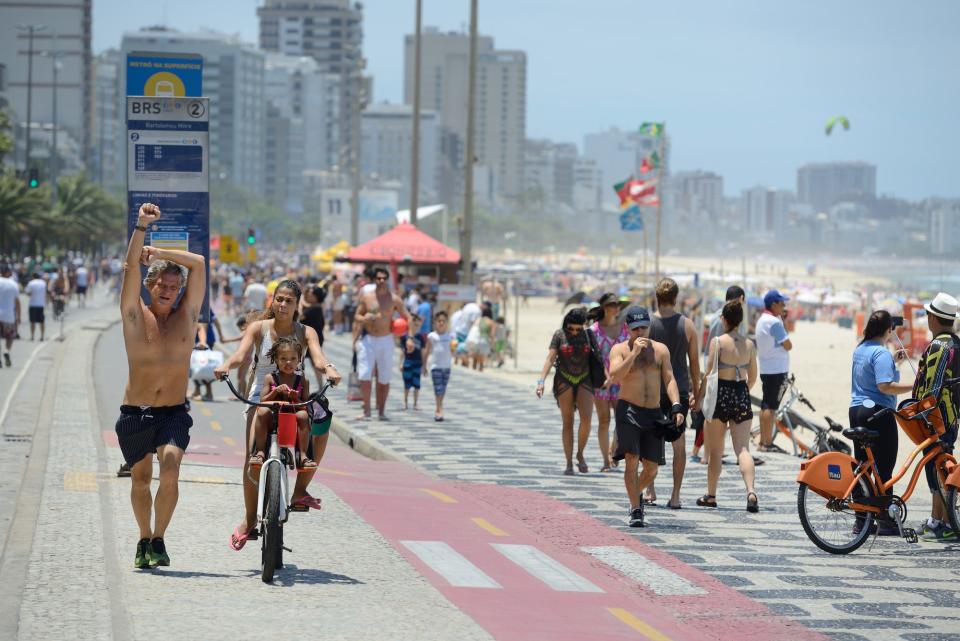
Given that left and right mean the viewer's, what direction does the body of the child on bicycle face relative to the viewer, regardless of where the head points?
facing the viewer

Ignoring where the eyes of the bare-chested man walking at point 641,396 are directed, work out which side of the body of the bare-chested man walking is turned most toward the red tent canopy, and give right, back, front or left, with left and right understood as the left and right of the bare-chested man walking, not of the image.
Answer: back

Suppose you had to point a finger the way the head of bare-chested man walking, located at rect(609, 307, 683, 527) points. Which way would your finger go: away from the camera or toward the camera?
toward the camera

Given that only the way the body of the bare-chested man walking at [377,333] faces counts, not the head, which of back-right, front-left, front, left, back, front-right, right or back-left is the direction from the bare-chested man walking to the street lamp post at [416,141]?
back

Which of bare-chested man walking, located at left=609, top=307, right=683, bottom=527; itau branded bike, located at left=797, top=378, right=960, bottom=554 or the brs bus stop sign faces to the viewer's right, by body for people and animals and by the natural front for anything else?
the itau branded bike

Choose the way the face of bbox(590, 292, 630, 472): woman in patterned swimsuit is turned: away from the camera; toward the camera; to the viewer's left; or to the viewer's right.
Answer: toward the camera

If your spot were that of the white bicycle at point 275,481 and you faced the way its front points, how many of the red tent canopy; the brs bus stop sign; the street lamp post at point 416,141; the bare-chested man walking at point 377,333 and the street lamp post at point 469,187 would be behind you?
5

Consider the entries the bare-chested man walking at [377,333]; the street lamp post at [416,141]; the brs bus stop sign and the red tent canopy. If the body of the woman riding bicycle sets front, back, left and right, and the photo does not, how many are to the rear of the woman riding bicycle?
4

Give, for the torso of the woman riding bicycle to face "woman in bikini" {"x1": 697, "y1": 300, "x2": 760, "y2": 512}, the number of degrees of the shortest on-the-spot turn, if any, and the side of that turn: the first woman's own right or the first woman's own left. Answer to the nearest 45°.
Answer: approximately 135° to the first woman's own left

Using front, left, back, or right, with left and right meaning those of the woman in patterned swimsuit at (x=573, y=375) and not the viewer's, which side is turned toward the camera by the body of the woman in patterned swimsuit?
front

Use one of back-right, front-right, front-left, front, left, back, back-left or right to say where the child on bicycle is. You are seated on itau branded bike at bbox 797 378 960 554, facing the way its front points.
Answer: back-right

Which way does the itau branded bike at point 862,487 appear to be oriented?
to the viewer's right

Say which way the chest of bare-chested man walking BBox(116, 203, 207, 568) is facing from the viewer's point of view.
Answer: toward the camera

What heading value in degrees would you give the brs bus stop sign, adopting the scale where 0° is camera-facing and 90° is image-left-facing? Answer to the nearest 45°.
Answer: approximately 0°

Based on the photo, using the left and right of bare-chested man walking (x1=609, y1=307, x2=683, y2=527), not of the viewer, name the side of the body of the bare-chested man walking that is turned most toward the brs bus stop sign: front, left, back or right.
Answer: right

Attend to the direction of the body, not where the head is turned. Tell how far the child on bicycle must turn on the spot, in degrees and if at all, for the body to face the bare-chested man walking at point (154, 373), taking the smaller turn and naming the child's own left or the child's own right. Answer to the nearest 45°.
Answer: approximately 45° to the child's own right
